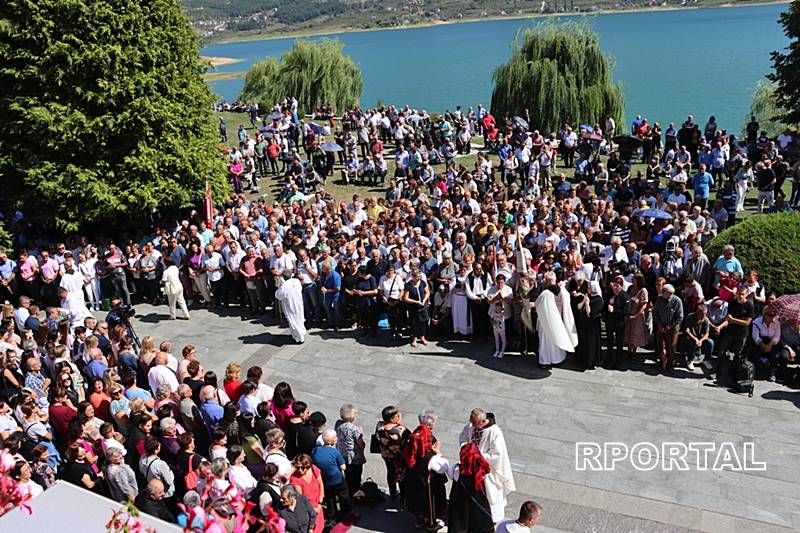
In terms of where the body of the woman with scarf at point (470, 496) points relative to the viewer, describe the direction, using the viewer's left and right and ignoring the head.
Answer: facing away from the viewer

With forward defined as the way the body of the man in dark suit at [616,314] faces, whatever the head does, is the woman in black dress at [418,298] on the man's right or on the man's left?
on the man's right

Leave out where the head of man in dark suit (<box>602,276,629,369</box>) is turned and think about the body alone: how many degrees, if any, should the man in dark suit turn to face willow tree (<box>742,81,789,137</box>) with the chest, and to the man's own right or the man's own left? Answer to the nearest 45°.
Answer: approximately 135° to the man's own right

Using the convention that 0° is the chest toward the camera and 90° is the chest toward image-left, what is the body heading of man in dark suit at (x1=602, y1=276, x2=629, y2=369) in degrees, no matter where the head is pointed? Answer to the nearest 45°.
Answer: approximately 45°
